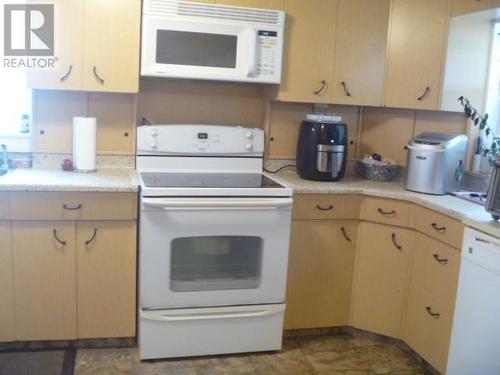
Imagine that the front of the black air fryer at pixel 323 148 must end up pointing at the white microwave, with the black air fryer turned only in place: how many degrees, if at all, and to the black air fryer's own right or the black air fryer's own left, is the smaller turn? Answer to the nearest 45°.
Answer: approximately 135° to the black air fryer's own right

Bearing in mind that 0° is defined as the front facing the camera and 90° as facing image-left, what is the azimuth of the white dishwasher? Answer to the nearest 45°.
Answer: approximately 45°

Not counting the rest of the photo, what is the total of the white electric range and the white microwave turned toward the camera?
2

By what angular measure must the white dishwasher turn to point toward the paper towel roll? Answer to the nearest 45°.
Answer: approximately 45° to its right

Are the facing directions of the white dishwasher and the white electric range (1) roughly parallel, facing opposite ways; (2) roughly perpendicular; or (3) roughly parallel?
roughly perpendicular

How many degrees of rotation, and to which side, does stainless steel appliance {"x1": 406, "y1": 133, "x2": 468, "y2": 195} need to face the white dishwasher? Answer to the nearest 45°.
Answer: approximately 45° to its left

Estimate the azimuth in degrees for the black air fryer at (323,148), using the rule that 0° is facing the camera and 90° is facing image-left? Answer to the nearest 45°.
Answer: approximately 315°

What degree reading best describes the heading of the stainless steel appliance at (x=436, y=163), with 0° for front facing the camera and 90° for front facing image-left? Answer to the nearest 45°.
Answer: approximately 45°

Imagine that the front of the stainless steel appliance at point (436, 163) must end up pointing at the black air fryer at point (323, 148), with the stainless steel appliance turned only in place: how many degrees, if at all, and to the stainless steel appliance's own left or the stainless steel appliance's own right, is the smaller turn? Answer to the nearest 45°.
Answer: approximately 45° to the stainless steel appliance's own right

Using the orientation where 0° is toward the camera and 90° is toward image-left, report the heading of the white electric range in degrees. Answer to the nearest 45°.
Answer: approximately 0°

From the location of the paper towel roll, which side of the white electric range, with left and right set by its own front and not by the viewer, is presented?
right

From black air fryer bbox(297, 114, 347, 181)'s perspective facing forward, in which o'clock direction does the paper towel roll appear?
The paper towel roll is roughly at 4 o'clock from the black air fryer.
